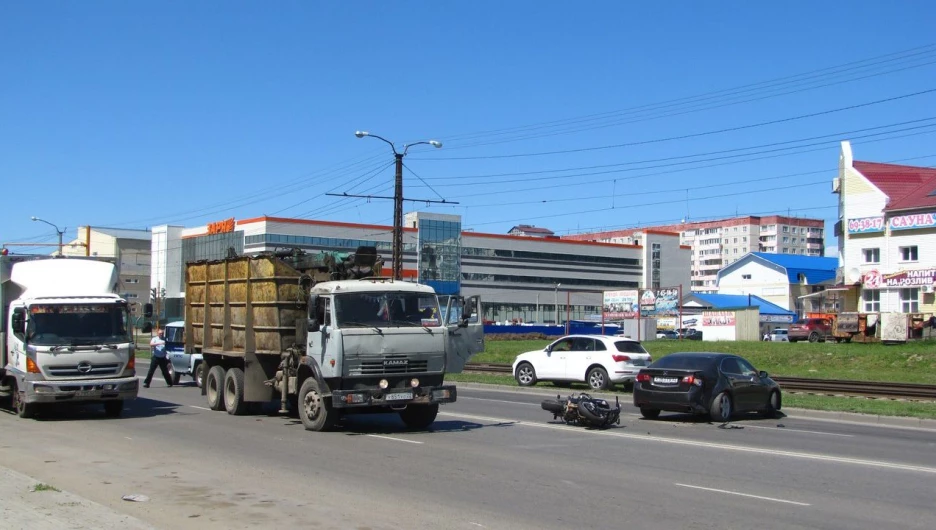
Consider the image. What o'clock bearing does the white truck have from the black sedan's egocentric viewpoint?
The white truck is roughly at 7 o'clock from the black sedan.

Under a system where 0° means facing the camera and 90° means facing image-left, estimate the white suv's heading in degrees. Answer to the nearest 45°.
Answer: approximately 135°

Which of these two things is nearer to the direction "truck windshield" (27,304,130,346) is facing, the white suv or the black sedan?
the black sedan

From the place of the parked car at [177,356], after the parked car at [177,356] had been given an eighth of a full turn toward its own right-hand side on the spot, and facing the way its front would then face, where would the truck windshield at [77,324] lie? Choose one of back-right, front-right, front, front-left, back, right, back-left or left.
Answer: front

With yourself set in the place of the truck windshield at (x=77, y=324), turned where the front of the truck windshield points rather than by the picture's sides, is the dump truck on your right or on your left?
on your left

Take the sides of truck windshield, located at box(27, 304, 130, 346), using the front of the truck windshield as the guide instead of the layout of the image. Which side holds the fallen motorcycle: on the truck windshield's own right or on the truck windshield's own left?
on the truck windshield's own left

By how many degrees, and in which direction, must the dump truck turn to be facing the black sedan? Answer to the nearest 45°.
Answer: approximately 45° to its left

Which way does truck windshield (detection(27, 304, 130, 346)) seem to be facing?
toward the camera

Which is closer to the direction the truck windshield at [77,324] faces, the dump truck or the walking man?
the dump truck

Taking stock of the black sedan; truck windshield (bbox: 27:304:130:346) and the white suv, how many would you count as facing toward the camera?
1

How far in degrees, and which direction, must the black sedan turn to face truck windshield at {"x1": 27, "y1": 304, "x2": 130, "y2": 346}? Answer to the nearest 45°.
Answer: approximately 135° to its left

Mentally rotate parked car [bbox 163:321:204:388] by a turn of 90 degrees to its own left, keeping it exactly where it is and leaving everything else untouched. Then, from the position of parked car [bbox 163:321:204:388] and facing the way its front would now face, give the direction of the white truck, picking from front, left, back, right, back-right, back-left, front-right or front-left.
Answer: back-right

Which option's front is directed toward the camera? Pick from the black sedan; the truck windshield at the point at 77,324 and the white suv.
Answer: the truck windshield

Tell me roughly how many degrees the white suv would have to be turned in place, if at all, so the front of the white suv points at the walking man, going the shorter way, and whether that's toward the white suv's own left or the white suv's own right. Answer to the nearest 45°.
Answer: approximately 45° to the white suv's own left

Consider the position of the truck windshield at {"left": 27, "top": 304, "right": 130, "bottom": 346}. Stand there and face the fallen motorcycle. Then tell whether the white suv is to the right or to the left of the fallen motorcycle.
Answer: left

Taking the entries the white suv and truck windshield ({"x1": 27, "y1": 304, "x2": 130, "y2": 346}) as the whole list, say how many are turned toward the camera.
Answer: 1

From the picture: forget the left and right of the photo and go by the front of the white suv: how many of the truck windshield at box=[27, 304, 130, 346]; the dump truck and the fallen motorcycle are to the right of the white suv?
0
